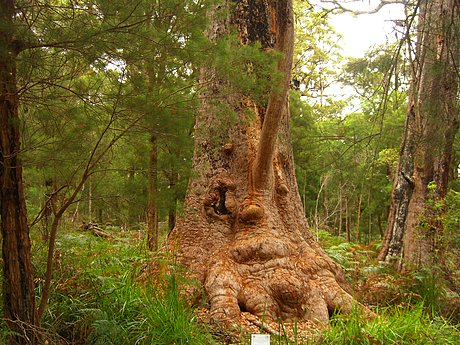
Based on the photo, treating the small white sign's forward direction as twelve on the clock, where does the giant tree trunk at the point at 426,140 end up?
The giant tree trunk is roughly at 7 o'clock from the small white sign.

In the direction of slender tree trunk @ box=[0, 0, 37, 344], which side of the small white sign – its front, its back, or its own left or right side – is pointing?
right

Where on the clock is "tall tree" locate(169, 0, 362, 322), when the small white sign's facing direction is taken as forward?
The tall tree is roughly at 6 o'clock from the small white sign.

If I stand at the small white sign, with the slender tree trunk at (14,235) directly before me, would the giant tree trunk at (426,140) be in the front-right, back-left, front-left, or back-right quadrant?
back-right

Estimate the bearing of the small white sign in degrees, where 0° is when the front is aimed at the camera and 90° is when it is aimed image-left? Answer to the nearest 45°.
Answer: approximately 0°

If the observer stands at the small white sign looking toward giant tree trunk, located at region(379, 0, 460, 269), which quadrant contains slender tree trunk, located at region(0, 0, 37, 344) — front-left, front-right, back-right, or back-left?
back-left
